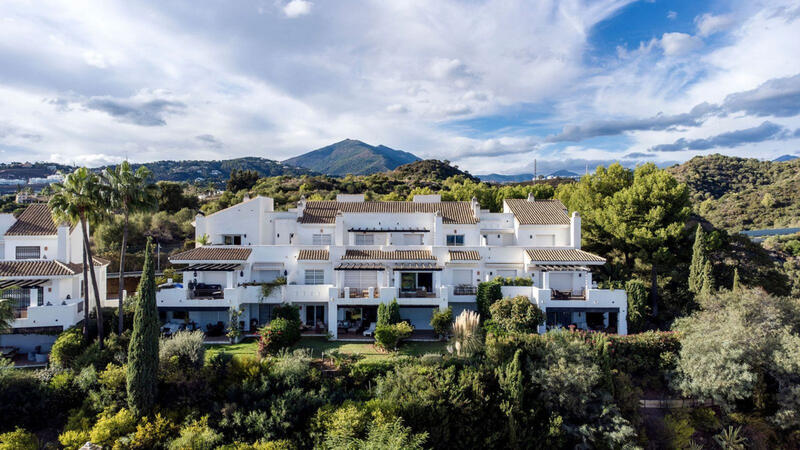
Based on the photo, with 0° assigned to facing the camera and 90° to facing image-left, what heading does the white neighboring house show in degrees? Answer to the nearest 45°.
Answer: approximately 0°

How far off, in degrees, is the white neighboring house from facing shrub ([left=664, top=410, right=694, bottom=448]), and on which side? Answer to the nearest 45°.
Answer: approximately 45° to its left

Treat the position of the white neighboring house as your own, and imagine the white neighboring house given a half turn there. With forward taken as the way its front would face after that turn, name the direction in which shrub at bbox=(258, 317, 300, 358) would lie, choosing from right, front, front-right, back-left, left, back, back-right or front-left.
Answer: back-right

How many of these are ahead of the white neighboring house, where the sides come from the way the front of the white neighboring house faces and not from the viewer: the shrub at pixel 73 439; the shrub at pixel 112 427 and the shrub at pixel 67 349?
3

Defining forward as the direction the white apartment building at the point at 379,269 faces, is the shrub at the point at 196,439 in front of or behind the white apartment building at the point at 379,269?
in front

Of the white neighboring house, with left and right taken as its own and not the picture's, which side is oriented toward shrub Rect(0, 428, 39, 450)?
front

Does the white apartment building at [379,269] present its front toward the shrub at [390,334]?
yes

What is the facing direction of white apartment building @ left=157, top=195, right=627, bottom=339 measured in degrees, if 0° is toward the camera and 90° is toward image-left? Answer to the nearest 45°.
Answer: approximately 0°

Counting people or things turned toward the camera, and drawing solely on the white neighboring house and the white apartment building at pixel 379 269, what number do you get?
2

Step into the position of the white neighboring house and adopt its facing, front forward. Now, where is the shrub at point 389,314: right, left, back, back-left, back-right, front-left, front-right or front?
front-left

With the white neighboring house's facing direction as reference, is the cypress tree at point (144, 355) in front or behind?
in front

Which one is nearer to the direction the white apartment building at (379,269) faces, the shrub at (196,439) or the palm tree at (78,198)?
the shrub

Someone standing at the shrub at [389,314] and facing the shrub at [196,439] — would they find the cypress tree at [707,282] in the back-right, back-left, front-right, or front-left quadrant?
back-left

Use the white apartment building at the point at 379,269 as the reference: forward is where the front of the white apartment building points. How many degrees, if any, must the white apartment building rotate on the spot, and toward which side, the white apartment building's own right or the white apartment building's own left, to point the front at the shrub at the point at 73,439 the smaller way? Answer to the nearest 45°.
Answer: approximately 45° to the white apartment building's own right

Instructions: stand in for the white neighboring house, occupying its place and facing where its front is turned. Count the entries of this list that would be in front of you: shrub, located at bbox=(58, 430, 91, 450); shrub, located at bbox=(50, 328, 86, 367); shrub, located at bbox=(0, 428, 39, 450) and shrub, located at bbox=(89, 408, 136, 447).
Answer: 4
